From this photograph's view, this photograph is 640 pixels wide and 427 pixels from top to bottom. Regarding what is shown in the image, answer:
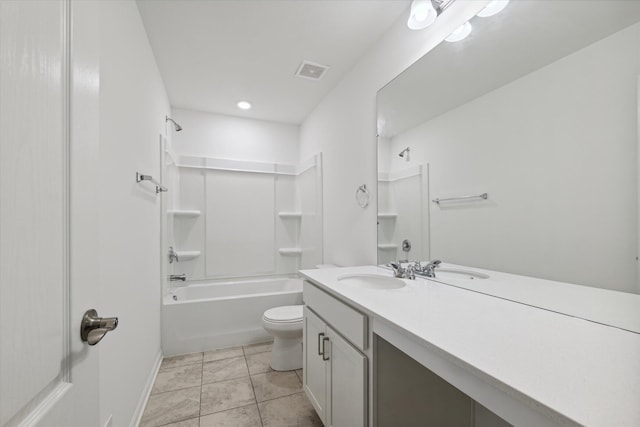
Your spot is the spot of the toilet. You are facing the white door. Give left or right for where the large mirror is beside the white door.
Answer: left

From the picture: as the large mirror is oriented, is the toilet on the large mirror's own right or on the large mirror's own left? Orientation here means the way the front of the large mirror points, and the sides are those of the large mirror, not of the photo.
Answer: on the large mirror's own right

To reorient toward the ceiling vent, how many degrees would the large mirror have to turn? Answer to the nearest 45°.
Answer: approximately 45° to its right

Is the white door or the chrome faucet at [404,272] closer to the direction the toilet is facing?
the white door

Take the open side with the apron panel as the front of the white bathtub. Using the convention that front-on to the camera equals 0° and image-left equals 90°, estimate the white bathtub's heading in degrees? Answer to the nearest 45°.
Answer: approximately 0°
